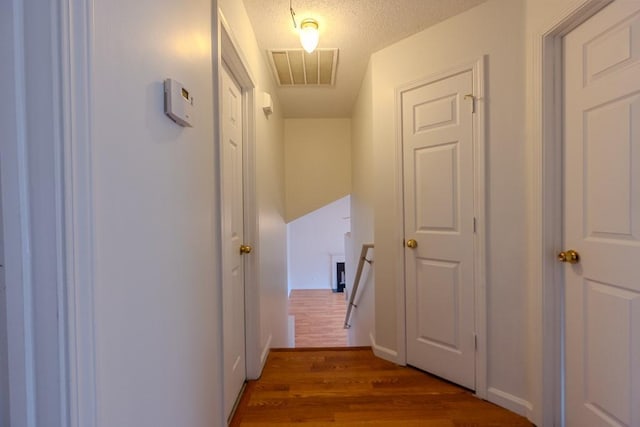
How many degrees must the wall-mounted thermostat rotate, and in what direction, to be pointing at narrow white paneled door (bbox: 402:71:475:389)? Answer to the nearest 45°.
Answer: approximately 45° to its left

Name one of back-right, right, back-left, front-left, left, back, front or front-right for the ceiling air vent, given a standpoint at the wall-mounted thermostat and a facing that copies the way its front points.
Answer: left

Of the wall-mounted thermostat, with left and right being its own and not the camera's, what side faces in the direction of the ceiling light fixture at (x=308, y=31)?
left

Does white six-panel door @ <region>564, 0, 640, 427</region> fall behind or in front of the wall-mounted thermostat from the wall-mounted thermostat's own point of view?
in front

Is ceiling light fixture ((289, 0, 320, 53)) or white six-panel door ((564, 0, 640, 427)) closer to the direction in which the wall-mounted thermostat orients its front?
the white six-panel door

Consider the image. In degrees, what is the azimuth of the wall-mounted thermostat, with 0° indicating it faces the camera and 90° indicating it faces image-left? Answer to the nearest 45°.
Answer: approximately 315°

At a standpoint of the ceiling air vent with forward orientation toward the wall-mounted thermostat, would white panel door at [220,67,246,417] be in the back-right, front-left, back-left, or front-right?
front-right

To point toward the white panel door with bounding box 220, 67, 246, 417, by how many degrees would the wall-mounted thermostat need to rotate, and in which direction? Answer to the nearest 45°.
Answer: approximately 135° to its left
